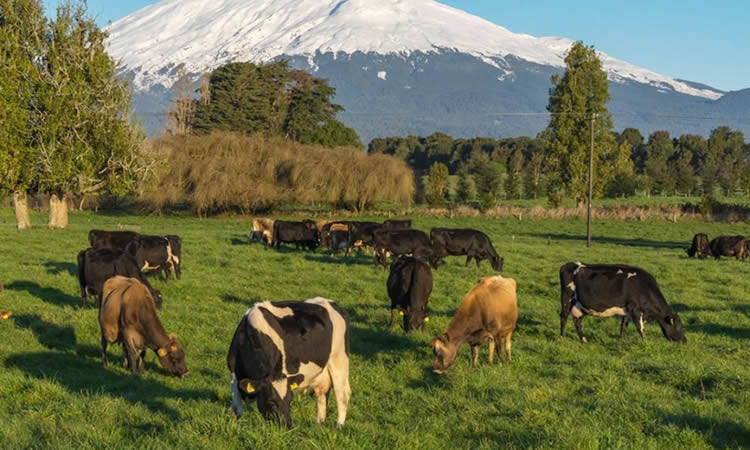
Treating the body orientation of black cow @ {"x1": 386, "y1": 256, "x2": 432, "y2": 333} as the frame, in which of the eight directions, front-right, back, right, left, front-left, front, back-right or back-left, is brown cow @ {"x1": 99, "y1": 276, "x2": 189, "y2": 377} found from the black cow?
front-right

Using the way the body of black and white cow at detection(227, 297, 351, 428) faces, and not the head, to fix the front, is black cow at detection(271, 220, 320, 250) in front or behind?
behind

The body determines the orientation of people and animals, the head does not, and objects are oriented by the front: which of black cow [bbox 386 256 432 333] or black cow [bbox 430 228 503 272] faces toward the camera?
black cow [bbox 386 256 432 333]

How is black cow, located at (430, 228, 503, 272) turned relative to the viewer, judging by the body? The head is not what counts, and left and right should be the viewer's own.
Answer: facing to the right of the viewer

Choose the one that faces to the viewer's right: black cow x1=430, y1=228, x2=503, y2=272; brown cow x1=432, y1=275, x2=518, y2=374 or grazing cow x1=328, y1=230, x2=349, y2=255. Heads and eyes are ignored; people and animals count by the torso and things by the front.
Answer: the black cow

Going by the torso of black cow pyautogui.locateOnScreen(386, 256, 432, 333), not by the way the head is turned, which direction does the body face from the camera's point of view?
toward the camera

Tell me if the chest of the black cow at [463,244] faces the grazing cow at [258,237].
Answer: no

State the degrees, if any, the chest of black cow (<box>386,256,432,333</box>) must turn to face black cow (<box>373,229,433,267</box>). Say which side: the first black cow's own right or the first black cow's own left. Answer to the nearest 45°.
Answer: approximately 180°

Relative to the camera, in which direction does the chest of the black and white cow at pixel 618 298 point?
to the viewer's right

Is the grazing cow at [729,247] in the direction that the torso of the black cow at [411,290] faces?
no

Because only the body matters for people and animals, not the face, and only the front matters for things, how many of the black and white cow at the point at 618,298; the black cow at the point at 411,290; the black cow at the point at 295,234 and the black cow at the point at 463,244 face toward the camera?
1

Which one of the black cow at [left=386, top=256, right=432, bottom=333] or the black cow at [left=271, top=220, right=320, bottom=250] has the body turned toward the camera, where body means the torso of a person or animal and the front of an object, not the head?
the black cow at [left=386, top=256, right=432, bottom=333]
